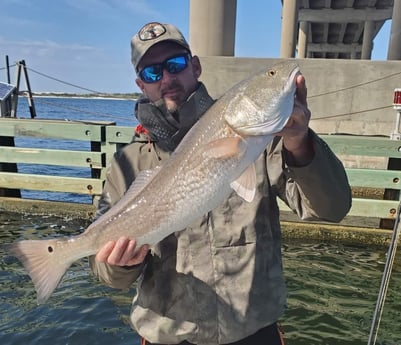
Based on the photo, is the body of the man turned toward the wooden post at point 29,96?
no

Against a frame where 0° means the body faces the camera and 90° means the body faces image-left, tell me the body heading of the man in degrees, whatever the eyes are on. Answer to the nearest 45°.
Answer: approximately 0°

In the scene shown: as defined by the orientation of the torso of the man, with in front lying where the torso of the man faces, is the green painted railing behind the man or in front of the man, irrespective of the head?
behind
